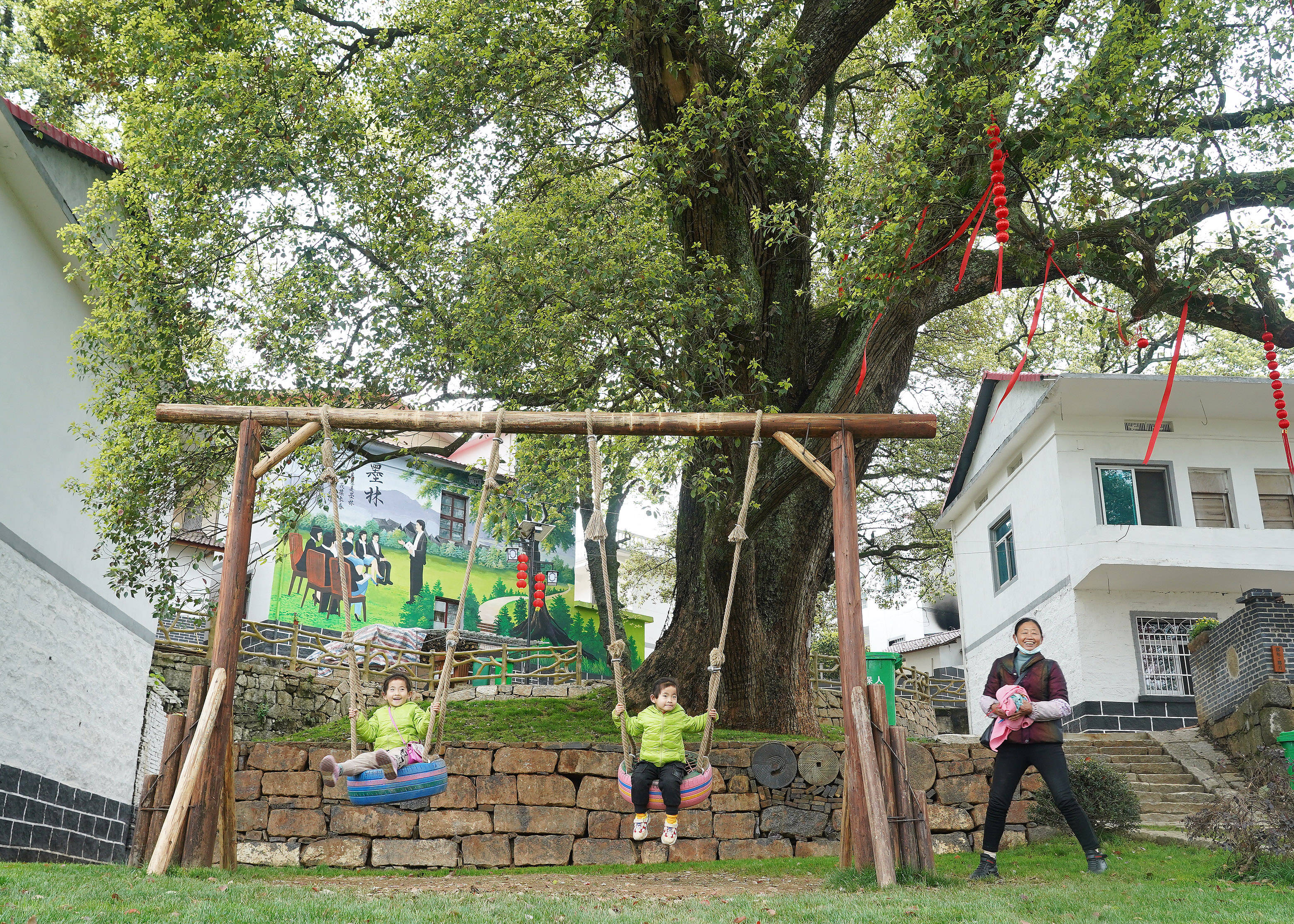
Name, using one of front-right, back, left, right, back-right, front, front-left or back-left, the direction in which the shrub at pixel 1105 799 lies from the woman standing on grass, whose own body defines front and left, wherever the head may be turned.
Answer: back

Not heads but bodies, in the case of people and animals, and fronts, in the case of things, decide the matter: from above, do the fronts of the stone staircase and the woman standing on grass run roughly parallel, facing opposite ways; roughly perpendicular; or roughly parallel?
roughly parallel

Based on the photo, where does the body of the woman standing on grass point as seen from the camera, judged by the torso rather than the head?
toward the camera

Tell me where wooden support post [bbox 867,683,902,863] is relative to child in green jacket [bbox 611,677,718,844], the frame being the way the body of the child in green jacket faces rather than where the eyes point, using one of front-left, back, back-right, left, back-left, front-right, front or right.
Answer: left

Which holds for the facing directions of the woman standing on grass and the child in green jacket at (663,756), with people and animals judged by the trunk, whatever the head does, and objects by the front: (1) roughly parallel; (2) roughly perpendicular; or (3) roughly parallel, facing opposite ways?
roughly parallel

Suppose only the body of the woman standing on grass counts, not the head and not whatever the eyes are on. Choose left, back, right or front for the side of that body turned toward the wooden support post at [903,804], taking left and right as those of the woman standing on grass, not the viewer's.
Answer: right

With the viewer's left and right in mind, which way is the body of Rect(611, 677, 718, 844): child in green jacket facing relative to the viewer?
facing the viewer

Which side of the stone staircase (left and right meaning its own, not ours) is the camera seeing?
front

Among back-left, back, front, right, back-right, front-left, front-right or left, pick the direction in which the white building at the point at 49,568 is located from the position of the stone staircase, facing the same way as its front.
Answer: front-right

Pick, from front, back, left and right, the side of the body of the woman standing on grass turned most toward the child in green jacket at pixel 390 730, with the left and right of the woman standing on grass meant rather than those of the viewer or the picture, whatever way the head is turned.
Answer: right

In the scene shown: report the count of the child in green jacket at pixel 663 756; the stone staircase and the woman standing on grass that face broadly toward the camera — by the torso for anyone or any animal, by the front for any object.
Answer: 3

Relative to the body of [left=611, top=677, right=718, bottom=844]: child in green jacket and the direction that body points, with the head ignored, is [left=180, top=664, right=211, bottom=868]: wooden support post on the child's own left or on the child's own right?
on the child's own right

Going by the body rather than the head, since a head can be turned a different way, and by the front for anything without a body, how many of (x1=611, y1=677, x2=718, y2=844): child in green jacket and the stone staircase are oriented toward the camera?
2

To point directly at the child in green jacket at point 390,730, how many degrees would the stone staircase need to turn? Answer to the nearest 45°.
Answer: approximately 45° to its right
